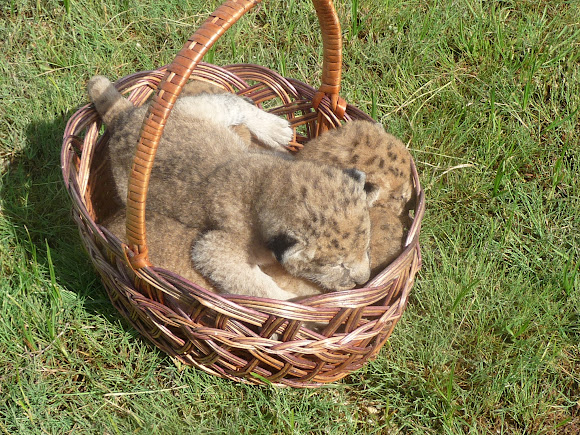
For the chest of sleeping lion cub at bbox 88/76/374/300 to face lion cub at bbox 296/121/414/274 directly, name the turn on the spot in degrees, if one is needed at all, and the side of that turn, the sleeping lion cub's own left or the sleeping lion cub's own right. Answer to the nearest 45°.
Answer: approximately 45° to the sleeping lion cub's own left
